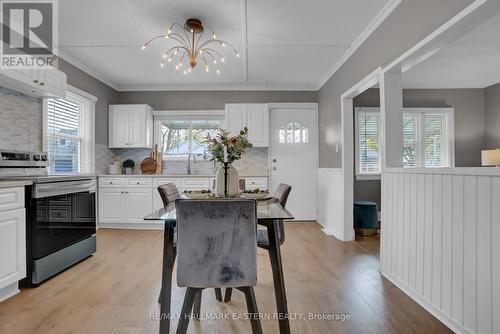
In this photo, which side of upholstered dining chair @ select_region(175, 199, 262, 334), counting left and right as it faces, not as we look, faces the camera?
back

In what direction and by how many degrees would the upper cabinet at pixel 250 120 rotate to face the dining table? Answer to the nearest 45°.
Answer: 0° — it already faces it

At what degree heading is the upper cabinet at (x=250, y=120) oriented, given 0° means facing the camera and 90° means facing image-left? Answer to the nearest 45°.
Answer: approximately 0°

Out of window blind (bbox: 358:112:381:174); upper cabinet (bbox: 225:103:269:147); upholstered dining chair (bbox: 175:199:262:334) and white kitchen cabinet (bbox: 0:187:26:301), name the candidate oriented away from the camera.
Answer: the upholstered dining chair

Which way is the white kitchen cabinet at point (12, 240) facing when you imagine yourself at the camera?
facing the viewer and to the right of the viewer

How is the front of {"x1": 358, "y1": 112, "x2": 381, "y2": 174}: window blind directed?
toward the camera

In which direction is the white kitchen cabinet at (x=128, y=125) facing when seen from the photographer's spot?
facing the viewer

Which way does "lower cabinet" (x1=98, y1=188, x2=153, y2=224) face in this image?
toward the camera

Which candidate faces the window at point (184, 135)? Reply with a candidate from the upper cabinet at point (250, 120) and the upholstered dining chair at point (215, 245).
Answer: the upholstered dining chair

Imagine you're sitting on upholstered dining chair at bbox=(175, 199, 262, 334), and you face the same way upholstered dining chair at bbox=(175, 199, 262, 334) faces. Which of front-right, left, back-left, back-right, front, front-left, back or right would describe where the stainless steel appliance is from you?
front-left

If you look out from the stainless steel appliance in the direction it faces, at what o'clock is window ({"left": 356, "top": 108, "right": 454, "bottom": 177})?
The window is roughly at 11 o'clock from the stainless steel appliance.

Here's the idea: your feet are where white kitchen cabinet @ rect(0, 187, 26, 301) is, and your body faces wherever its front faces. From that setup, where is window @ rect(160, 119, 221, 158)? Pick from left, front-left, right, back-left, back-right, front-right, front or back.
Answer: left
